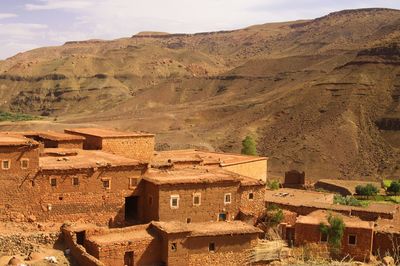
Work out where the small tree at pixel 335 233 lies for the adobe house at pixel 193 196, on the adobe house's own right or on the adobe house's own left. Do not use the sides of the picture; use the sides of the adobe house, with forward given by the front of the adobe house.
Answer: on the adobe house's own left

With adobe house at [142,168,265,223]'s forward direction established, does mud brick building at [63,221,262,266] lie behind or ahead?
ahead

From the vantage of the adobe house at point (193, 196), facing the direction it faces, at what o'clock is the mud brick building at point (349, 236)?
The mud brick building is roughly at 9 o'clock from the adobe house.

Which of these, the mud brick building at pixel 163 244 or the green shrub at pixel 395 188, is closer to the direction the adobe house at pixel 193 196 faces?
the mud brick building

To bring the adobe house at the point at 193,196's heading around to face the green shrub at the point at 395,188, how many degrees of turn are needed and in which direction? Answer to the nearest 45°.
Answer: approximately 135° to its left

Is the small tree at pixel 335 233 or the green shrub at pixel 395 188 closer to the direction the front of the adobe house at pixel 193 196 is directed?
the small tree

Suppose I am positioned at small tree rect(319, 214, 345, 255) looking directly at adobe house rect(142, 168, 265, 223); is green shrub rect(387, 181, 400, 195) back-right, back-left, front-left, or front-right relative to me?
back-right

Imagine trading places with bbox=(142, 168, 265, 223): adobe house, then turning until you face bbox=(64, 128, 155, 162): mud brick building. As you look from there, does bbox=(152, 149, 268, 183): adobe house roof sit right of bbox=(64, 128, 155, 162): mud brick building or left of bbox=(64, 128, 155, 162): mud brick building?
right

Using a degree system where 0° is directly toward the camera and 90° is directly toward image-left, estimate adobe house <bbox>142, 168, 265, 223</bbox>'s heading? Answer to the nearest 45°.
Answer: approximately 0°

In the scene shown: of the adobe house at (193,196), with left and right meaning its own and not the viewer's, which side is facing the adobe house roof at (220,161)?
back

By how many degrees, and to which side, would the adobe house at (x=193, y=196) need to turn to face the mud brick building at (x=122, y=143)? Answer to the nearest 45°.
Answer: approximately 135° to its right
